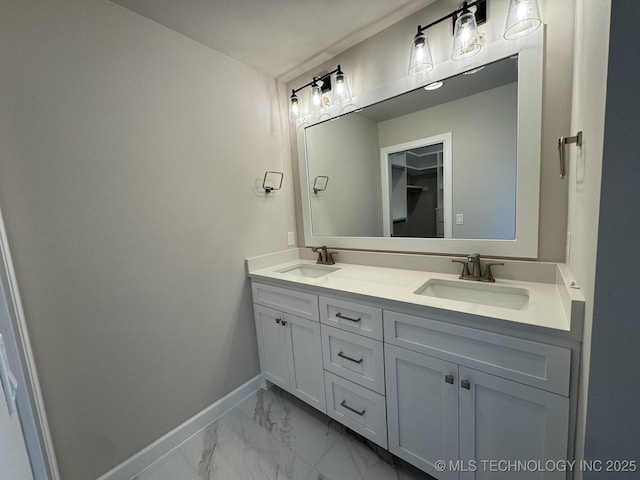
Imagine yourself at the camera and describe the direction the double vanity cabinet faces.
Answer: facing the viewer and to the left of the viewer

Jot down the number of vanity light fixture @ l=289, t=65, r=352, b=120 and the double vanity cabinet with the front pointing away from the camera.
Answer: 0

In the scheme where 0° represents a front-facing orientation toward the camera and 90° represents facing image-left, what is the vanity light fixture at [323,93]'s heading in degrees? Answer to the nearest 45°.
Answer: approximately 45°

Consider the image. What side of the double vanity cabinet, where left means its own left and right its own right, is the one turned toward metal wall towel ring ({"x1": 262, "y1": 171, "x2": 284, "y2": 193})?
right
